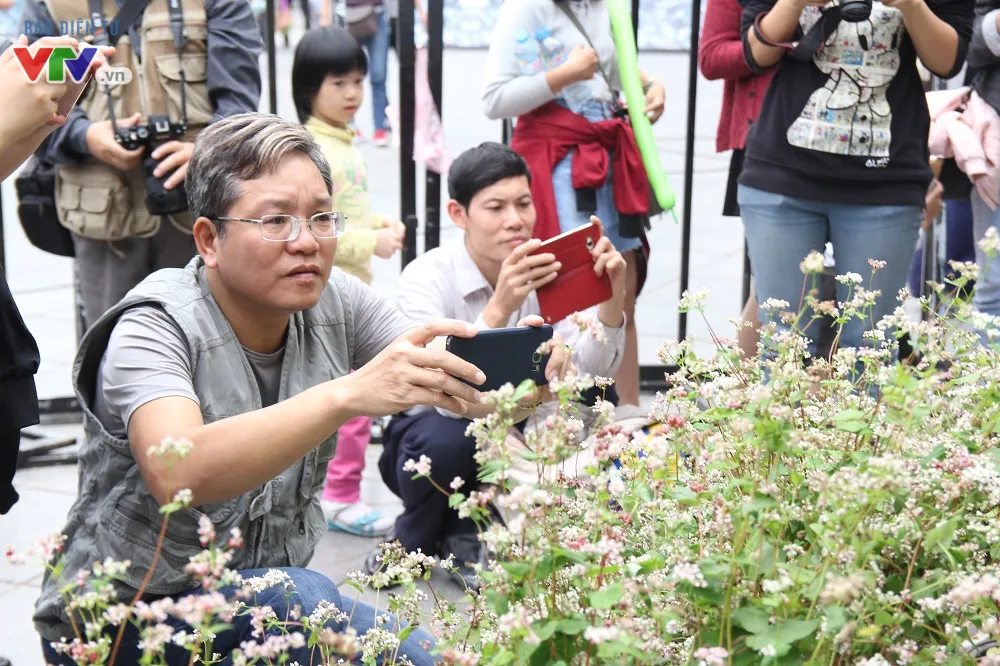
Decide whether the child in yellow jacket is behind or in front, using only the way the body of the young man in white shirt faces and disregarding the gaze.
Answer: behind

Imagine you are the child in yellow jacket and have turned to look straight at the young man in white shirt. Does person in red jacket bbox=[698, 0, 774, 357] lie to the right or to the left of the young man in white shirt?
left

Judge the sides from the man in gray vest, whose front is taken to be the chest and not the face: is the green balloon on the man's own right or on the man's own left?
on the man's own left

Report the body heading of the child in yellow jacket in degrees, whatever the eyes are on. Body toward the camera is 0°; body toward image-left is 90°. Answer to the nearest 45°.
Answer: approximately 315°

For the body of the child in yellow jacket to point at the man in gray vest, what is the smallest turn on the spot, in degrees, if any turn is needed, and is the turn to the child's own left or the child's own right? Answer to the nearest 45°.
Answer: approximately 45° to the child's own right

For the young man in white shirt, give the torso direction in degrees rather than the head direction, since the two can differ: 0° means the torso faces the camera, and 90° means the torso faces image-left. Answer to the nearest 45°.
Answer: approximately 315°

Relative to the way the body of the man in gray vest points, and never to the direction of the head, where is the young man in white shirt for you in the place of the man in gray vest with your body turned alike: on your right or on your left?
on your left

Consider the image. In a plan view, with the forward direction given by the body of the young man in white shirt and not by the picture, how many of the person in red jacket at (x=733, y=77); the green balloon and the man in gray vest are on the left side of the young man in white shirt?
2
